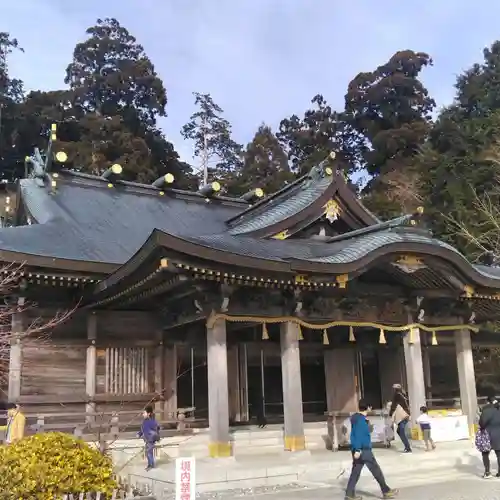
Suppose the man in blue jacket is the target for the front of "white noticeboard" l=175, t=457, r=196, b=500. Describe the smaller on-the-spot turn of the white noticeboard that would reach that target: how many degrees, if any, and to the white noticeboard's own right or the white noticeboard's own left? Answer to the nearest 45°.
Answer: approximately 135° to the white noticeboard's own left

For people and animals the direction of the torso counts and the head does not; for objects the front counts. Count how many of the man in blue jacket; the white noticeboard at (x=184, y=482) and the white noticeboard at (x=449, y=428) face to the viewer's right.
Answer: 1

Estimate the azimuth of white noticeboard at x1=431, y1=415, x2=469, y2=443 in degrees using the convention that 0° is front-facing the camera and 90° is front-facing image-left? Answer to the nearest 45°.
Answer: approximately 0°

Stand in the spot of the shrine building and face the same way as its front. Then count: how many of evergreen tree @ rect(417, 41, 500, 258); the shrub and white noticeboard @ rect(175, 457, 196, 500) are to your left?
1

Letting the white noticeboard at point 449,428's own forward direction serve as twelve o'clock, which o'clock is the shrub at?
The shrub is roughly at 1 o'clock from the white noticeboard.

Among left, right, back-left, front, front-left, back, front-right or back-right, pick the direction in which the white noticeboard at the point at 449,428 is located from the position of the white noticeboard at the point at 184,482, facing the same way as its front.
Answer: back-left

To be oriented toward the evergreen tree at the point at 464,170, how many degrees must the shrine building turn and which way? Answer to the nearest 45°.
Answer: approximately 90° to its left

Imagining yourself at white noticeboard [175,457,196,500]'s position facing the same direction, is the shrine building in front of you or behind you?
behind

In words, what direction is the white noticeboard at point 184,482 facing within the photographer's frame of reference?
facing the viewer

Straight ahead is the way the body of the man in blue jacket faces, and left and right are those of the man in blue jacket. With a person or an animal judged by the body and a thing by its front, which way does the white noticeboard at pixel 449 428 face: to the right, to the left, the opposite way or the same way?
to the right

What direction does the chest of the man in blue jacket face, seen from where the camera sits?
to the viewer's right

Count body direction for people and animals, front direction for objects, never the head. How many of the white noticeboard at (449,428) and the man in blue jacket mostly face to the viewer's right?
1
